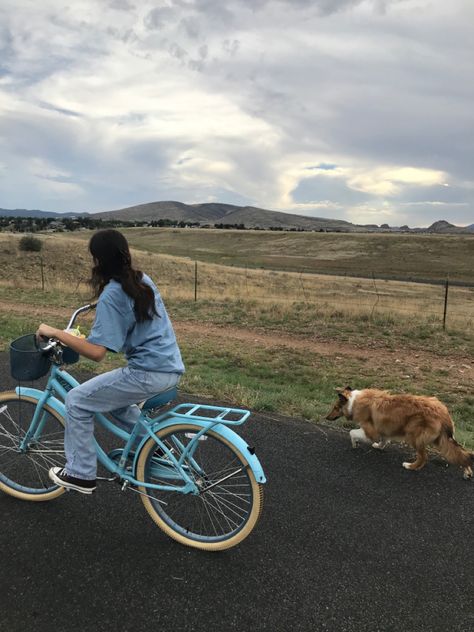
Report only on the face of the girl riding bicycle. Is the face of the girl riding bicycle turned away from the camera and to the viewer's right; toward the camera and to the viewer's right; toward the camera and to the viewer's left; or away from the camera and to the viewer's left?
away from the camera and to the viewer's left

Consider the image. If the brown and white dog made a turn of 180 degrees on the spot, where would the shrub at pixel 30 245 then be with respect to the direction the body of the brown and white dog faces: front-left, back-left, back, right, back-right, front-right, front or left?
back-left

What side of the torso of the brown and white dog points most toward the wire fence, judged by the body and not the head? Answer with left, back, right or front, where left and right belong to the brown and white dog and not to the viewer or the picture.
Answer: right

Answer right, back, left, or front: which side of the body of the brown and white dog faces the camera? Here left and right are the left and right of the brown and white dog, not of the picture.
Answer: left

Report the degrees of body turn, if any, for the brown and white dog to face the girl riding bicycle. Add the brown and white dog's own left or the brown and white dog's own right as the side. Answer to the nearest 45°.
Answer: approximately 45° to the brown and white dog's own left

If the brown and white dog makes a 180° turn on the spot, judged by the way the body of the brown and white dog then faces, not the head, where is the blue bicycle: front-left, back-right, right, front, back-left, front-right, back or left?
back-right
